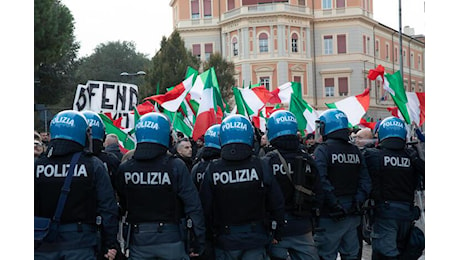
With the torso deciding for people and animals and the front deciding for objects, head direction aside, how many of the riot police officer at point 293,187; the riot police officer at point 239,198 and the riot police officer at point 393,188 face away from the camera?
3

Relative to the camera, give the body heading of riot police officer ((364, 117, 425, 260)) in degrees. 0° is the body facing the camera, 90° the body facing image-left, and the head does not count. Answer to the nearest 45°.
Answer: approximately 180°

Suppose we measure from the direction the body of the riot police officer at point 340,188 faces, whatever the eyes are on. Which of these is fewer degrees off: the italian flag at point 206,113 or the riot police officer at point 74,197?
the italian flag

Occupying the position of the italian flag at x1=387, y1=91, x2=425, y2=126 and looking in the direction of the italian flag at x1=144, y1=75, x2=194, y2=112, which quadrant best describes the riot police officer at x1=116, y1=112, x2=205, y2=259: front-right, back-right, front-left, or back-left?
front-left

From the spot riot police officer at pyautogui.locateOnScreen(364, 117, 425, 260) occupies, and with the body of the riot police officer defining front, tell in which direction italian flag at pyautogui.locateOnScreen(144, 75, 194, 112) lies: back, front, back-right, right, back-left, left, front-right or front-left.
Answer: front-left

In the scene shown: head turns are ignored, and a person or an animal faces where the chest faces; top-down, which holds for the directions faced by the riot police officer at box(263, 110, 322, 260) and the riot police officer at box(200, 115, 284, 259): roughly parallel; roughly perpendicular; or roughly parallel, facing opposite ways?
roughly parallel

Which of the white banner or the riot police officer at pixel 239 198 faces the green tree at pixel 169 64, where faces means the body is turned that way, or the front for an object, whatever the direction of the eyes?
the riot police officer

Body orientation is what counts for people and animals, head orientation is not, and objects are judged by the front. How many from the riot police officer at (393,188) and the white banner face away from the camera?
1

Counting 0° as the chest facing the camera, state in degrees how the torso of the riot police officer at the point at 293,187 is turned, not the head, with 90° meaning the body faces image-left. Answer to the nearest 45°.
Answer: approximately 180°

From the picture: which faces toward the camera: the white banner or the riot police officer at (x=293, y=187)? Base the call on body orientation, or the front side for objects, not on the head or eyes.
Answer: the white banner

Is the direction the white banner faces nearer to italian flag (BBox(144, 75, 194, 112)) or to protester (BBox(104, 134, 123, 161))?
the protester

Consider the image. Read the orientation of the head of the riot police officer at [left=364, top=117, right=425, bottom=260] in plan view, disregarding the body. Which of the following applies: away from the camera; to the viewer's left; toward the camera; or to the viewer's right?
away from the camera

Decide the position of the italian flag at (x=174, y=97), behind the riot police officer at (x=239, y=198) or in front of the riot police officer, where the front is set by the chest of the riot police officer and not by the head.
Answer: in front

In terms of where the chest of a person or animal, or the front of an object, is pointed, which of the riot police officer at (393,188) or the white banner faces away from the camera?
the riot police officer

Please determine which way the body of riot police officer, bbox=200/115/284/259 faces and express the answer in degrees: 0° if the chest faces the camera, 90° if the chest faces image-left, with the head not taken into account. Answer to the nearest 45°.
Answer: approximately 180°

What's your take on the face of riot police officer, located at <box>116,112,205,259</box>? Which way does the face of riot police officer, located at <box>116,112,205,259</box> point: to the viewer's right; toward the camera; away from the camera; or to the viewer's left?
away from the camera

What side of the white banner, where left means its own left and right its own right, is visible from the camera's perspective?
front

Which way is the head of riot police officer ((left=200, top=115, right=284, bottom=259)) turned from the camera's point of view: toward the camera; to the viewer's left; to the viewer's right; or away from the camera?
away from the camera
